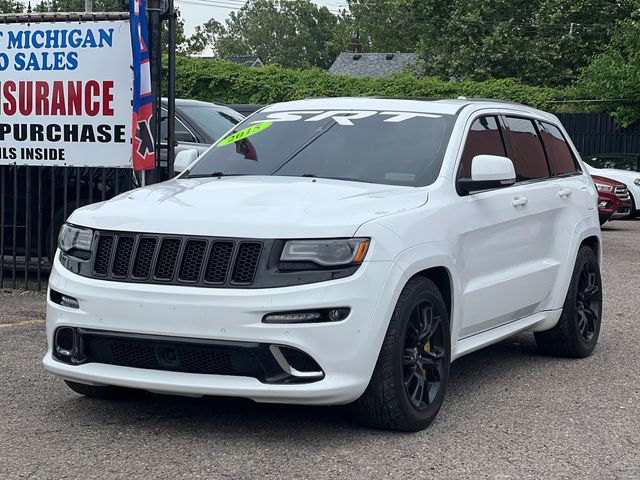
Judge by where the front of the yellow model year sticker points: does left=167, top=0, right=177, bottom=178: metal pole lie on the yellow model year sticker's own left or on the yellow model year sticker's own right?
on the yellow model year sticker's own right

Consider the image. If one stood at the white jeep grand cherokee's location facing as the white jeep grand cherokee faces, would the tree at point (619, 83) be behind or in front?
behind

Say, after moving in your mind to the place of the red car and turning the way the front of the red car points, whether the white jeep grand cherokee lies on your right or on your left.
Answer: on your right

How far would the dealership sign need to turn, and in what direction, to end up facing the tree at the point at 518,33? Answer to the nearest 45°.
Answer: approximately 135° to its left

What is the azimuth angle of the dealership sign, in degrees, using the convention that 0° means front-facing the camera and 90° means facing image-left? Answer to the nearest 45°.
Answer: approximately 0°

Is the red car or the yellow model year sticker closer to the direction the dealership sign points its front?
the yellow model year sticker
